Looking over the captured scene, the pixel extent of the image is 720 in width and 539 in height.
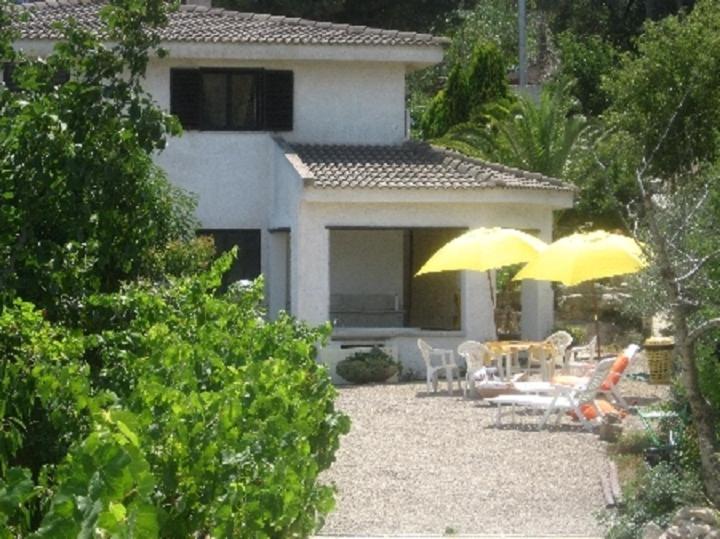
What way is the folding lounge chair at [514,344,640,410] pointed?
to the viewer's left

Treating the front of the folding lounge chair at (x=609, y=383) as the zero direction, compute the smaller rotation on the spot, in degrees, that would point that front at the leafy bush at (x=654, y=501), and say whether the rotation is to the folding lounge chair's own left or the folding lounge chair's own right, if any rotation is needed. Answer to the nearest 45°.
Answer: approximately 90° to the folding lounge chair's own left

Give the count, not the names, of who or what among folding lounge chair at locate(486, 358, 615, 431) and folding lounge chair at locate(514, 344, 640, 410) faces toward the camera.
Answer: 0

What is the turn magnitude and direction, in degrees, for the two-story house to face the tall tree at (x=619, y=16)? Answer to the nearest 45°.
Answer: approximately 135° to its left

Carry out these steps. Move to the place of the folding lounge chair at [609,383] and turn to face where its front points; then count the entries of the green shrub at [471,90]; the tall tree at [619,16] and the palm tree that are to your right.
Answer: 3

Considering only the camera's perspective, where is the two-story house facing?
facing the viewer

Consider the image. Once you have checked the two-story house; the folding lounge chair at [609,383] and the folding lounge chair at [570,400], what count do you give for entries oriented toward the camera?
1

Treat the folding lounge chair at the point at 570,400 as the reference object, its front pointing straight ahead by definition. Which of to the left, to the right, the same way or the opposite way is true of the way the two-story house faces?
to the left

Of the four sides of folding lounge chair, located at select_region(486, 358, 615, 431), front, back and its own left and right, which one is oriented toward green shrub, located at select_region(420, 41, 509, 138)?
right

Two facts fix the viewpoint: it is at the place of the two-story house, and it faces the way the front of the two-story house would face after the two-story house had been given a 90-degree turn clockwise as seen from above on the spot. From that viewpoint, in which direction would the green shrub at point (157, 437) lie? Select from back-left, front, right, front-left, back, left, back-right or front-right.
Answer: left

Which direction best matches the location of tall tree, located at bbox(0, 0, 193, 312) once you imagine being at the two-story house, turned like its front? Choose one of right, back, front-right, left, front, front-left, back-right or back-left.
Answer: front

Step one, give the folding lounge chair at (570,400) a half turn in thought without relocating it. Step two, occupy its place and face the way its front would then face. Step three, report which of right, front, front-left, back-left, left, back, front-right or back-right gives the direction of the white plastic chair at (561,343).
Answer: left

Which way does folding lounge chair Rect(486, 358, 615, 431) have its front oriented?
to the viewer's left

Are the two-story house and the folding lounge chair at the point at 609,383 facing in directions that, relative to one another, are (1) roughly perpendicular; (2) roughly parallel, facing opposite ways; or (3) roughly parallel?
roughly perpendicular
